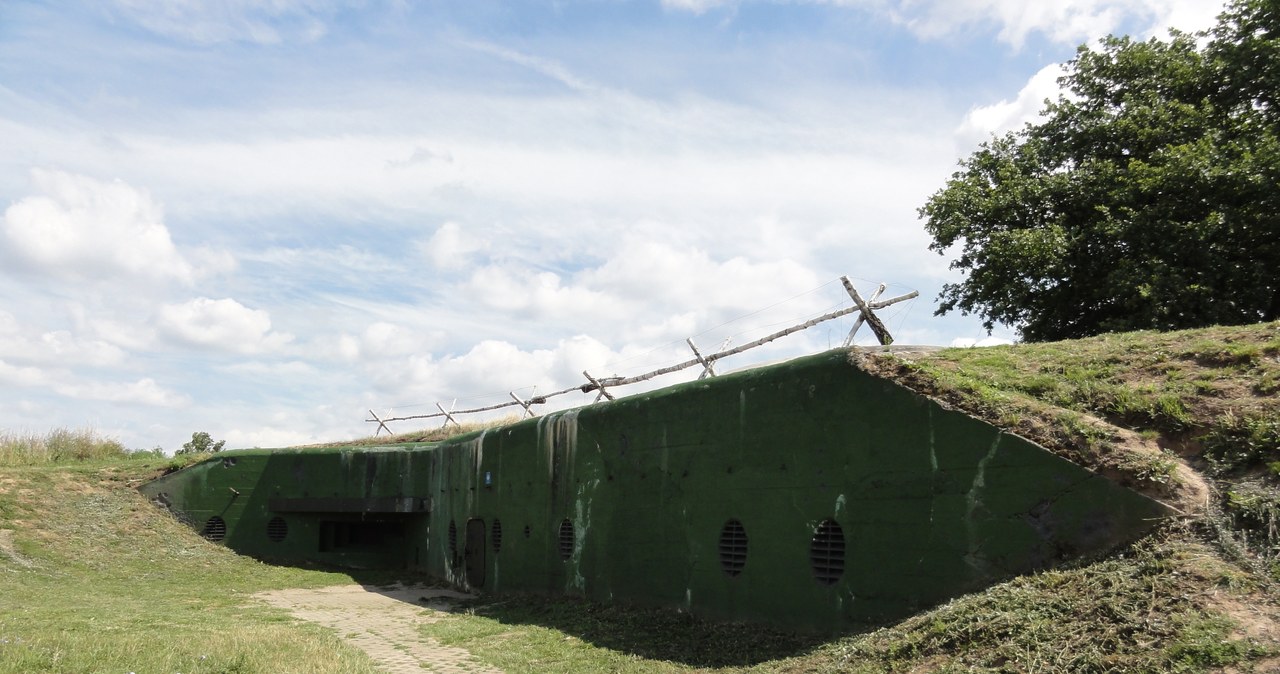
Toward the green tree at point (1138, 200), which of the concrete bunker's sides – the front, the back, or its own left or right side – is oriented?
back

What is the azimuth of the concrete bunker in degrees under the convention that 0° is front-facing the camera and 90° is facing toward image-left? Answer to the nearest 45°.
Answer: approximately 45°
